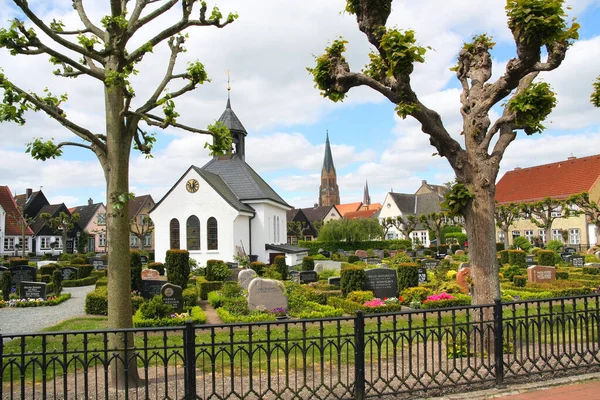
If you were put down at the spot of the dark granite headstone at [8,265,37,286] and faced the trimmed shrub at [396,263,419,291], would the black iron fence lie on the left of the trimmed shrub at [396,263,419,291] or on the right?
right

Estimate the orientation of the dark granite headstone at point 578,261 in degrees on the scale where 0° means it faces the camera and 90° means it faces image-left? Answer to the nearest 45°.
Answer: approximately 0°

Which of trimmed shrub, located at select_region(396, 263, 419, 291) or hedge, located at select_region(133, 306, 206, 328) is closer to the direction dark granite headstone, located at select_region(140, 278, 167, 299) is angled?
the hedge

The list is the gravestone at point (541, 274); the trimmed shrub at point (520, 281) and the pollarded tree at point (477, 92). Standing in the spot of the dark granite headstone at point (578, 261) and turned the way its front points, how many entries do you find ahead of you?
3

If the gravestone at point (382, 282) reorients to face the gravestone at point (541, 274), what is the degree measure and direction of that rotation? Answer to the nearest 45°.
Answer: approximately 135° to its left

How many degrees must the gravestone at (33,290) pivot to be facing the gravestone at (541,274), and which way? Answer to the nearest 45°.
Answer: approximately 90° to its left
